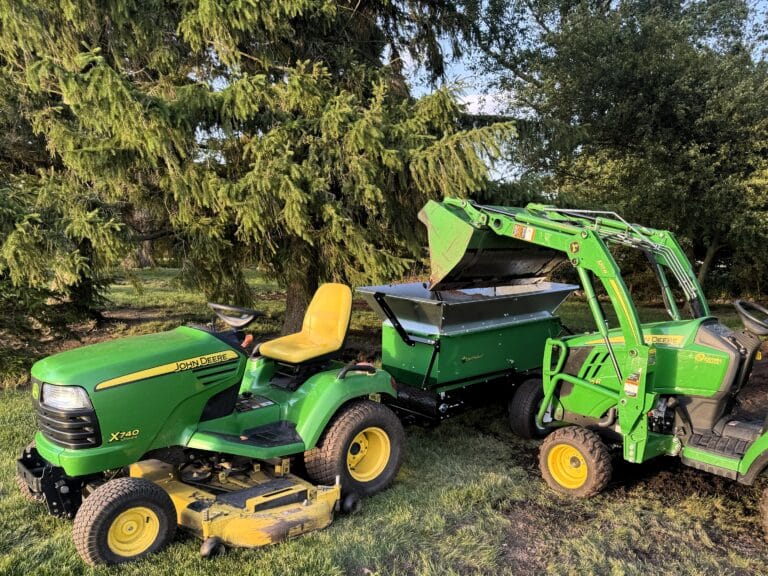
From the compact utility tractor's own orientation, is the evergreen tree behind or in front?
in front

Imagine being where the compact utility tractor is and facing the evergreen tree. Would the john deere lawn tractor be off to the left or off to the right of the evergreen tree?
left

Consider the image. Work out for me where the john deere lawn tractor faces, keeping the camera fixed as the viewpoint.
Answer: facing the viewer and to the left of the viewer

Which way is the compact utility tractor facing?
to the viewer's left

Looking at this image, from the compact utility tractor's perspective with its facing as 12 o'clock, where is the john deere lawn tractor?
The john deere lawn tractor is roughly at 11 o'clock from the compact utility tractor.

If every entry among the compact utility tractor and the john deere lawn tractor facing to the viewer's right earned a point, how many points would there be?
0

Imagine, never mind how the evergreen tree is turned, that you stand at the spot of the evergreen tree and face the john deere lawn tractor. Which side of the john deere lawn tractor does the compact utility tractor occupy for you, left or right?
left
